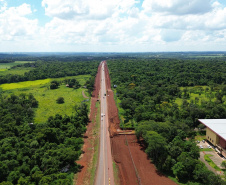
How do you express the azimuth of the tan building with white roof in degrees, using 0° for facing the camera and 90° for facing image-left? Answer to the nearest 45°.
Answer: approximately 45°
